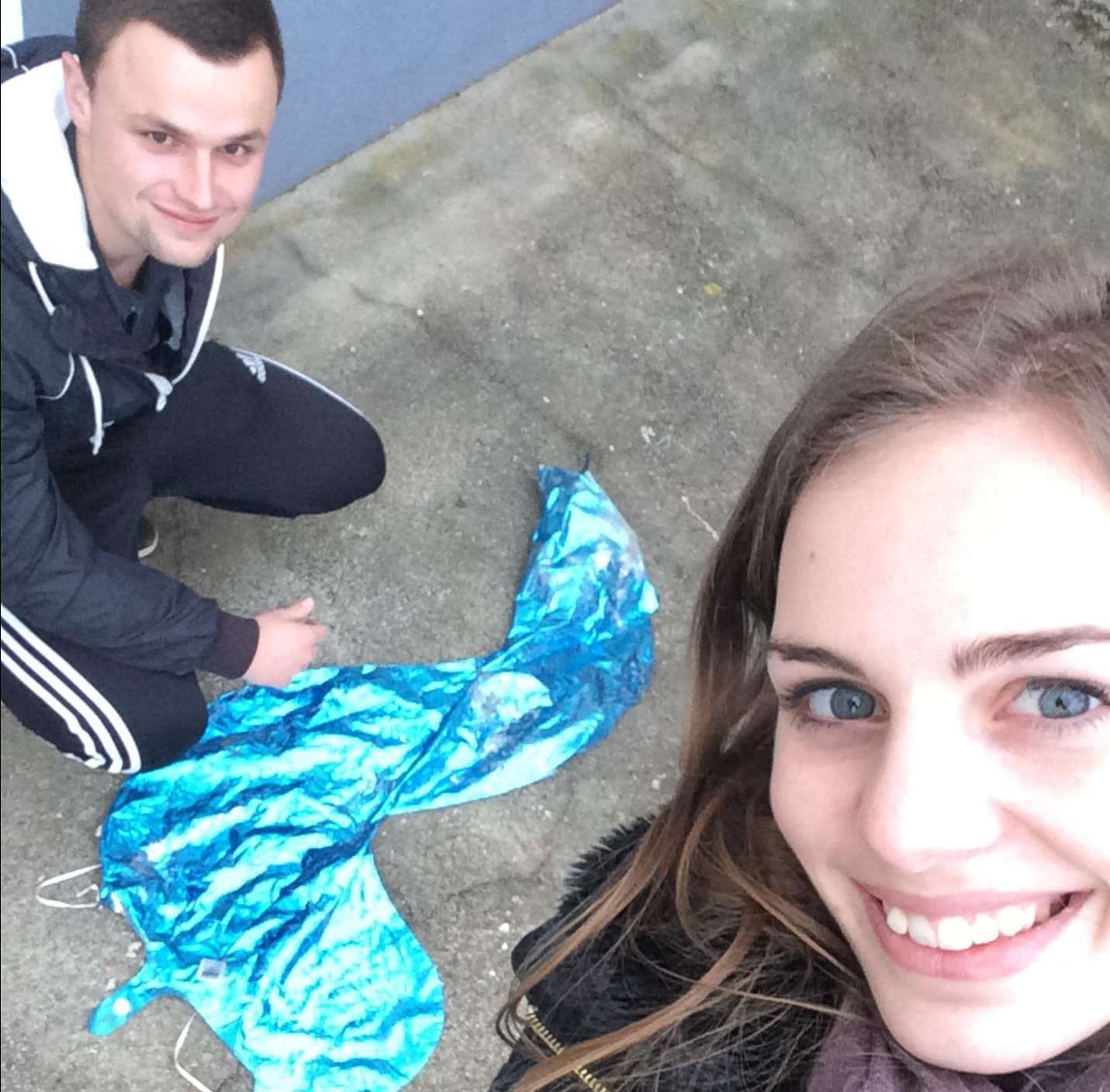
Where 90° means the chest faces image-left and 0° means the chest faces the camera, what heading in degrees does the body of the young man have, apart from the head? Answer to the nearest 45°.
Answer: approximately 315°

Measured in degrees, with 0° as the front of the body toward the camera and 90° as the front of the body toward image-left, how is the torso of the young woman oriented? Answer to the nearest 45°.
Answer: approximately 0°
